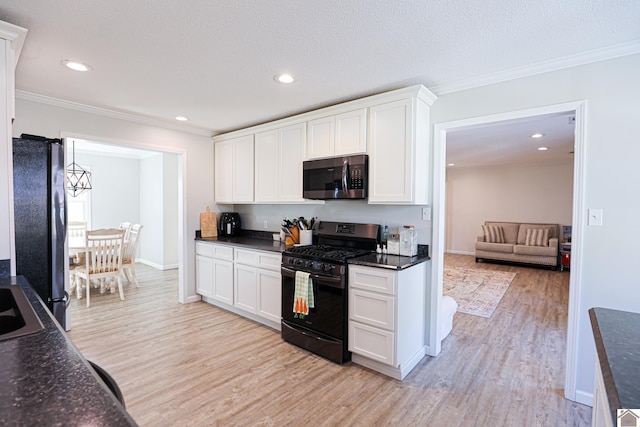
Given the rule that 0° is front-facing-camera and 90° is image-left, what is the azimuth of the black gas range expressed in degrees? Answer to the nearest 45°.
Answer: approximately 45°

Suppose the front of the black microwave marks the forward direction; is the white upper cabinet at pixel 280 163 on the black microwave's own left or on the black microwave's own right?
on the black microwave's own right

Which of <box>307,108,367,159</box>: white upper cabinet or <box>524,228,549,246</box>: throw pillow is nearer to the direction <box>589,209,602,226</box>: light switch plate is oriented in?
the white upper cabinet

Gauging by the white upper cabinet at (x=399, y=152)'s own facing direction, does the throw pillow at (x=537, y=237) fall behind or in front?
behind

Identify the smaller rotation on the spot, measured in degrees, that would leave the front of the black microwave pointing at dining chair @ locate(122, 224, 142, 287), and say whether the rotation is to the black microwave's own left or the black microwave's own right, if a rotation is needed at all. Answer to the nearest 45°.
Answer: approximately 90° to the black microwave's own right

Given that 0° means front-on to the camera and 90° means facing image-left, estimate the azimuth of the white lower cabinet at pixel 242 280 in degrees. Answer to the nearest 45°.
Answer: approximately 45°

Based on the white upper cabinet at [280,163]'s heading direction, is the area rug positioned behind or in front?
behind

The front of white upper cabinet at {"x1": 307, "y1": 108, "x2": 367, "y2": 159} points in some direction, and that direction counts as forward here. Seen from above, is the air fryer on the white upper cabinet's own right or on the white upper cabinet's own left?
on the white upper cabinet's own right

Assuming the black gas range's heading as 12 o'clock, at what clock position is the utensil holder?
The utensil holder is roughly at 4 o'clock from the black gas range.
